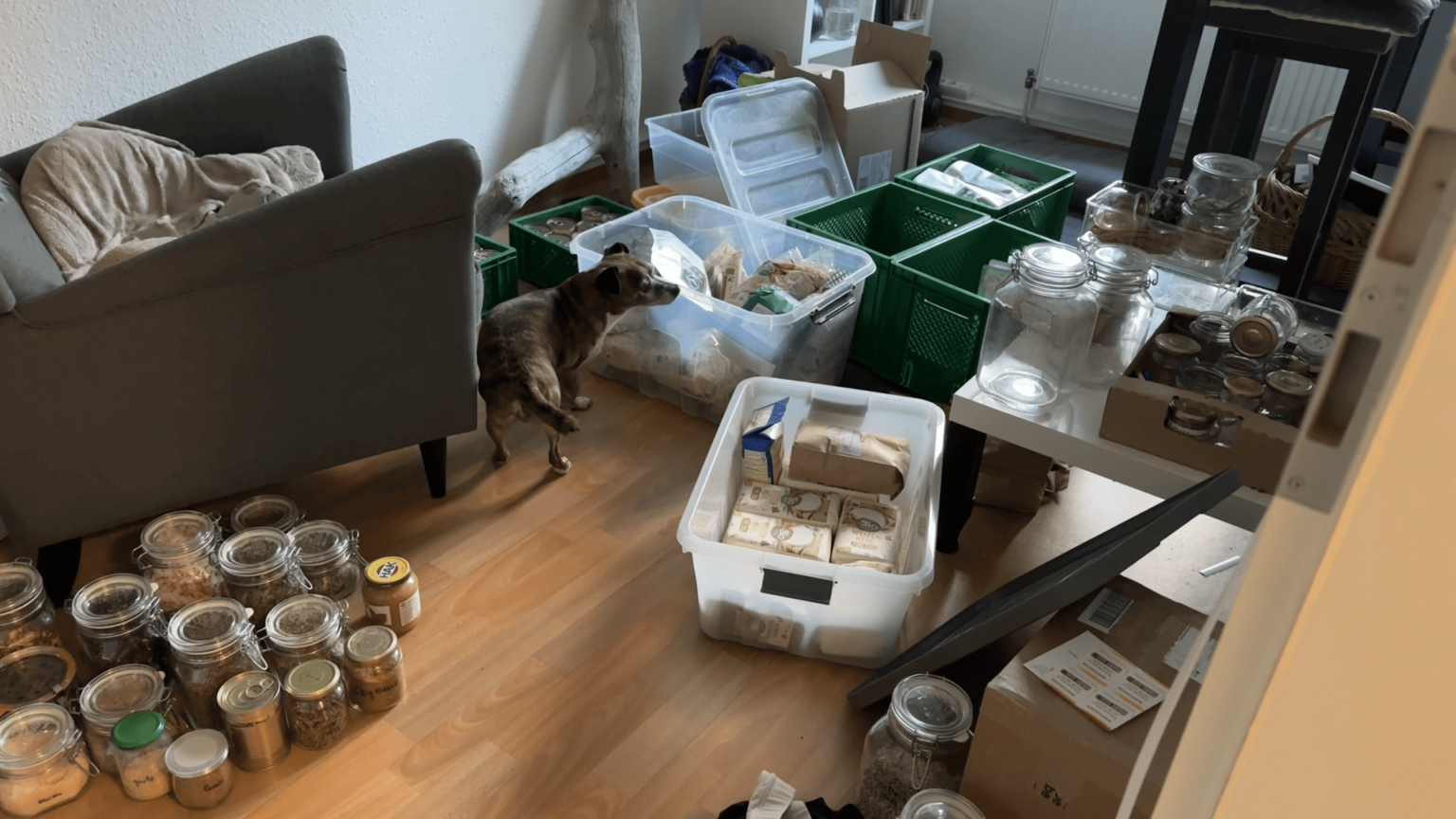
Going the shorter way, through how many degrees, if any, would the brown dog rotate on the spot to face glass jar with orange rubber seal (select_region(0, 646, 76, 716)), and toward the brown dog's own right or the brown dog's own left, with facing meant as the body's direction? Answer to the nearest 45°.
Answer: approximately 180°

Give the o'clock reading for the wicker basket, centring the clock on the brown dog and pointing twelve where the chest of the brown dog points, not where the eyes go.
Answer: The wicker basket is roughly at 1 o'clock from the brown dog.

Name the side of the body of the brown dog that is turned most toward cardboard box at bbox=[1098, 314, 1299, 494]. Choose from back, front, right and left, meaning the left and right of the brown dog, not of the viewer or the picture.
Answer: right

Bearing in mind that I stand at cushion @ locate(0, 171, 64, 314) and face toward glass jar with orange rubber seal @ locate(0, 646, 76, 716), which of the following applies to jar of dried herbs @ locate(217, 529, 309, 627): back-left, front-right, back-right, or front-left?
front-left

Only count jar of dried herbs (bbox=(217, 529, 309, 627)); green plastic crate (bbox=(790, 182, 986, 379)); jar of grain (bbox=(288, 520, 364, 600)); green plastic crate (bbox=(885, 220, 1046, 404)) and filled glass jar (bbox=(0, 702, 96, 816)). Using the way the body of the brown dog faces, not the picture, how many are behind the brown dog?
3

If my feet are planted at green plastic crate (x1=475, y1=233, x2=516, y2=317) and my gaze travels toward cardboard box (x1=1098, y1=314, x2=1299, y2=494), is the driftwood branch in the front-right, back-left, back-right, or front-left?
back-left

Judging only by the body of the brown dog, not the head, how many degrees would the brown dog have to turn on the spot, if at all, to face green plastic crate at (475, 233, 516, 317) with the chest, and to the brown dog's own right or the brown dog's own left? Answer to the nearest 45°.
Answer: approximately 45° to the brown dog's own left

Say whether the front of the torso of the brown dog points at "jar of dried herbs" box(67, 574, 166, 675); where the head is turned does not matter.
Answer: no

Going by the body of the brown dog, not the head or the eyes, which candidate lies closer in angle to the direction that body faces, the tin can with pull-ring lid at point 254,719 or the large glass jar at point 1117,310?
the large glass jar

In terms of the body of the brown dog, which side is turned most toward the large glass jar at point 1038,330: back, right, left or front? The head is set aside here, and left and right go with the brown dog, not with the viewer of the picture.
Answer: right

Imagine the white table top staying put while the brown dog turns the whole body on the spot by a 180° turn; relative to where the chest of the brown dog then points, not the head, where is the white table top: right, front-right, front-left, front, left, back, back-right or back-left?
left

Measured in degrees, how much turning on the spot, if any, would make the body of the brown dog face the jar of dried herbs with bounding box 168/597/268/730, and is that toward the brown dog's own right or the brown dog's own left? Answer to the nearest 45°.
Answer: approximately 180°

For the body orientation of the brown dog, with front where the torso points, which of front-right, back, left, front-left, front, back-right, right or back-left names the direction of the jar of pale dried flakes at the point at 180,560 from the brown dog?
back

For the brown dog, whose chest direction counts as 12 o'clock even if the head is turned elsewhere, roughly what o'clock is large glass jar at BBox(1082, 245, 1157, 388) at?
The large glass jar is roughly at 2 o'clock from the brown dog.

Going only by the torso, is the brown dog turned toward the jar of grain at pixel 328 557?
no

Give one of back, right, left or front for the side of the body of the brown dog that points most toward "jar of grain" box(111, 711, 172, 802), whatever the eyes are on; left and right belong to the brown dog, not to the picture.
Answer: back

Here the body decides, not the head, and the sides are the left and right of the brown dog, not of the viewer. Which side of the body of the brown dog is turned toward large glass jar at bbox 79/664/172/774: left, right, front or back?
back

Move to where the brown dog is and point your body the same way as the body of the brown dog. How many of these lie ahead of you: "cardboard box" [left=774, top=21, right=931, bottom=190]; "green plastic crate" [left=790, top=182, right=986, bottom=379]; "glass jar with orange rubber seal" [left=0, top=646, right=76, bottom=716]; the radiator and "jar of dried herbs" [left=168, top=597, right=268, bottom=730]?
3

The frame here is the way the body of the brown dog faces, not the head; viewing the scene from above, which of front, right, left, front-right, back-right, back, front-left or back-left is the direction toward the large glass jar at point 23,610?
back

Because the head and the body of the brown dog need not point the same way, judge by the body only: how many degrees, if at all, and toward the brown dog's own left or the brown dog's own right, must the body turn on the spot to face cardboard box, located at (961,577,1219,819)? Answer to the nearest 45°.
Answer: approximately 90° to the brown dog's own right

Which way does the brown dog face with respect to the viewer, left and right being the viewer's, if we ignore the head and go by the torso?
facing away from the viewer and to the right of the viewer
